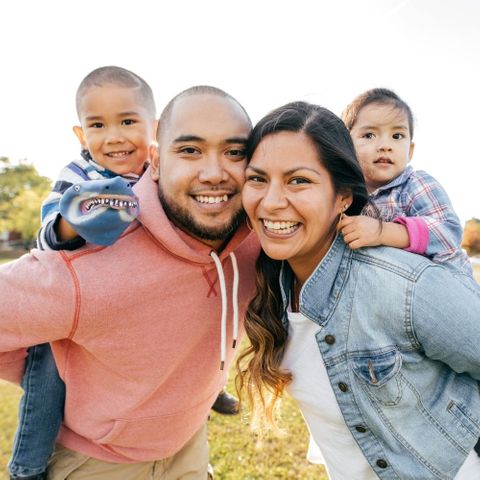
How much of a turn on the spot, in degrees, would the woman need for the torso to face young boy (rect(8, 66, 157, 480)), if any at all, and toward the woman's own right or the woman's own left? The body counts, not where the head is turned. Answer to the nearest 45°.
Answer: approximately 45° to the woman's own right

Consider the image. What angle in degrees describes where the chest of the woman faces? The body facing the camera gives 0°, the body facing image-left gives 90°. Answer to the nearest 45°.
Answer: approximately 45°

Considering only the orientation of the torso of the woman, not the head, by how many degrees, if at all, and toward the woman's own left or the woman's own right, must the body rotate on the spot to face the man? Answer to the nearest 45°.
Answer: approximately 45° to the woman's own right

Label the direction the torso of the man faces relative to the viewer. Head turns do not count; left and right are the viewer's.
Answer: facing the viewer and to the right of the viewer

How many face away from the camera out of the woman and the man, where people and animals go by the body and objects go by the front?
0
